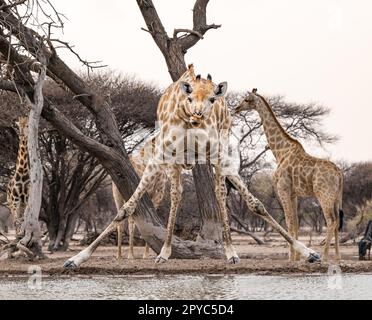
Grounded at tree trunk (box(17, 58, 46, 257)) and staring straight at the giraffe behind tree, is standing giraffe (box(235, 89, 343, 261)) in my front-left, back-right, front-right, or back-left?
back-right

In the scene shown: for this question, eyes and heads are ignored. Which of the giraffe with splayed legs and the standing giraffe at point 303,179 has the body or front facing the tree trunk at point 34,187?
the standing giraffe

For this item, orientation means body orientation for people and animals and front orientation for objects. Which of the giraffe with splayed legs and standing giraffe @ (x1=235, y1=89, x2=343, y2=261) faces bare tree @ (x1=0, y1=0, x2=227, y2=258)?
the standing giraffe

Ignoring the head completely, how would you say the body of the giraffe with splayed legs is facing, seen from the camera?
toward the camera

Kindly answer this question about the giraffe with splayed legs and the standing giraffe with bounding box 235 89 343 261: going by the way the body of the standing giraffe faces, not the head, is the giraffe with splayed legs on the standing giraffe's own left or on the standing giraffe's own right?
on the standing giraffe's own left

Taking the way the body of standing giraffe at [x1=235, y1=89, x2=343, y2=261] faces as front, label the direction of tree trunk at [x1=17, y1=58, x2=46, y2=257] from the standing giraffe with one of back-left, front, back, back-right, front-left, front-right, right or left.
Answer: front

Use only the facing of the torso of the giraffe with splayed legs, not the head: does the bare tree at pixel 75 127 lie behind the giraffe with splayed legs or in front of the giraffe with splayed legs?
behind

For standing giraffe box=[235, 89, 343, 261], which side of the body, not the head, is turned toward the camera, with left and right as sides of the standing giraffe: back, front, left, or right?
left

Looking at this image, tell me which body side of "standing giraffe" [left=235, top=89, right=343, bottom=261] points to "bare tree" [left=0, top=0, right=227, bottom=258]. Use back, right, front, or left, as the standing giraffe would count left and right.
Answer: front

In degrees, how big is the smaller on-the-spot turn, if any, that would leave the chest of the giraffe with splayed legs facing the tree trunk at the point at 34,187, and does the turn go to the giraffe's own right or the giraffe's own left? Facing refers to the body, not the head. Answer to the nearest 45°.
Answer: approximately 135° to the giraffe's own right

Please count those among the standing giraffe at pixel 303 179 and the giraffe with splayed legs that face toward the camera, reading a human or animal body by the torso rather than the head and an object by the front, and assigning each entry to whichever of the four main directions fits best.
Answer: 1

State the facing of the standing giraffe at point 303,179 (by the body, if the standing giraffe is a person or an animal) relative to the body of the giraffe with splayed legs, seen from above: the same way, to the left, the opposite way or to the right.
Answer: to the right

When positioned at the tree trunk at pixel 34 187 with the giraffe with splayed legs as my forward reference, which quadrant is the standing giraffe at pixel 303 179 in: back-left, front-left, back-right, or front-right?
front-left

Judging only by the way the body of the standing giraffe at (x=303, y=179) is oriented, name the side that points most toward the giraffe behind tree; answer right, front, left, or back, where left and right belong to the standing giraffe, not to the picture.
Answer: front
